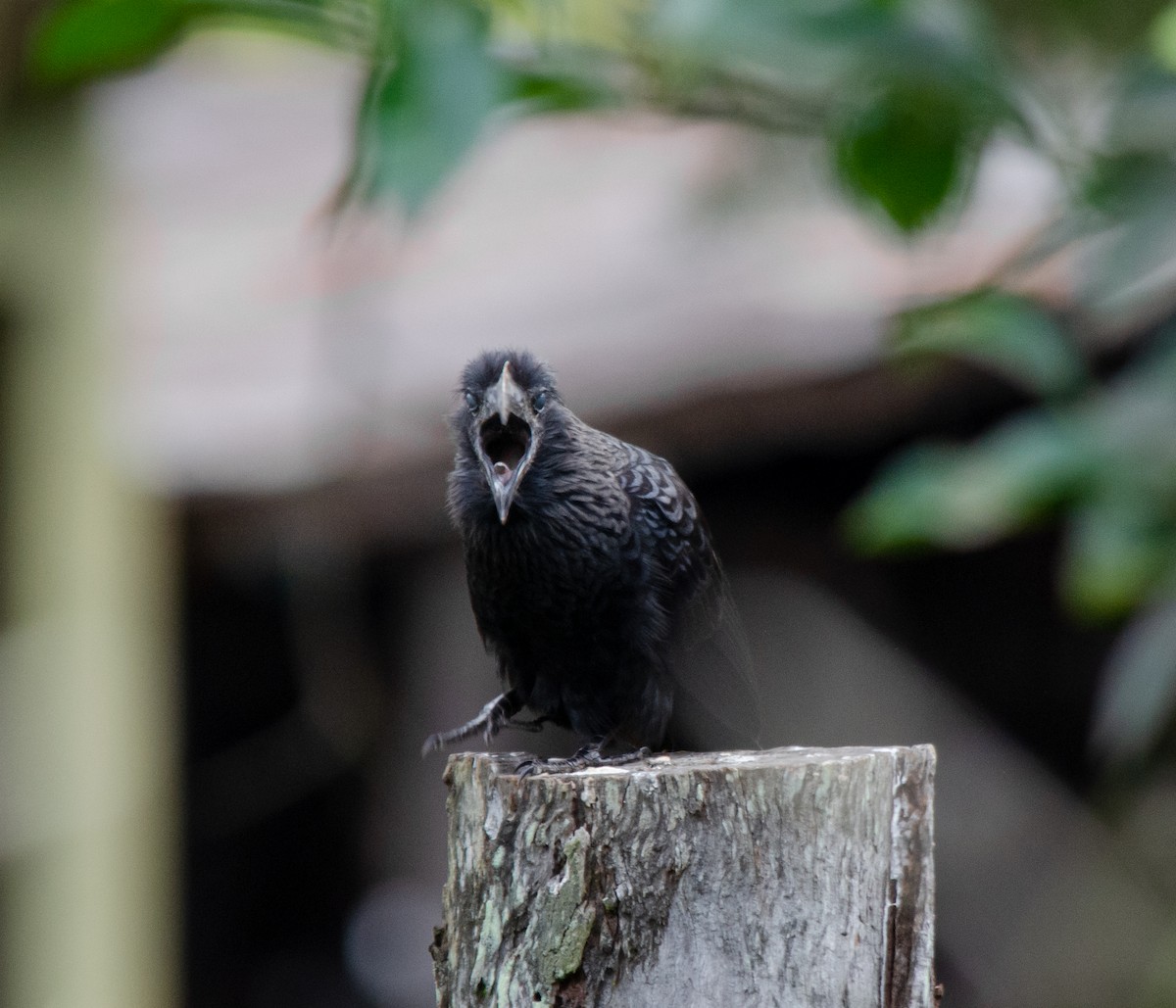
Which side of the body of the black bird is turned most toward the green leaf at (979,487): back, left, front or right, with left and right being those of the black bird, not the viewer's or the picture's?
left

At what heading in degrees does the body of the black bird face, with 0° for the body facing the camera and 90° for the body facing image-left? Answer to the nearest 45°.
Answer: approximately 45°

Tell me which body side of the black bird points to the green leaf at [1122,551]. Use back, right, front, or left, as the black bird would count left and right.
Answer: left
